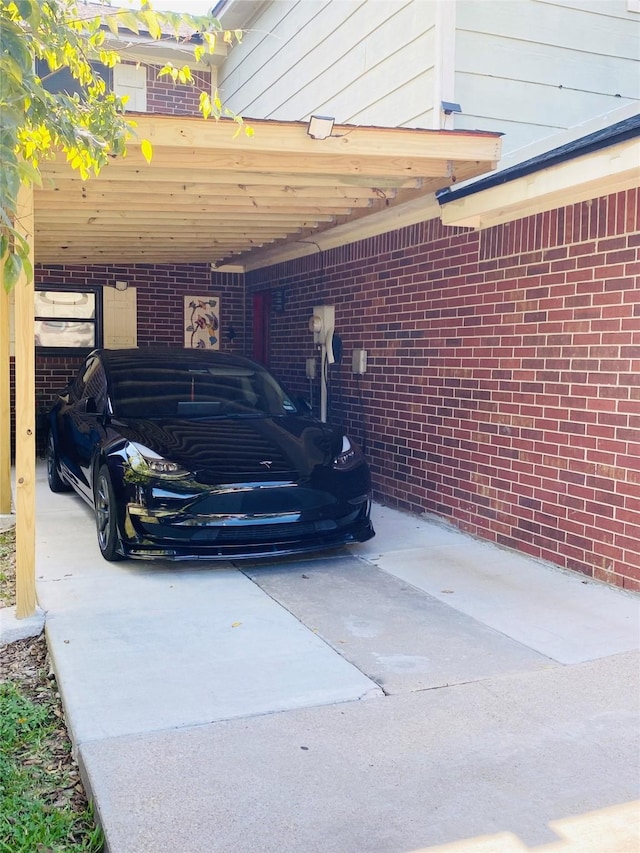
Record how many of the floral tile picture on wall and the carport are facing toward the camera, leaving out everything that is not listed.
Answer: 2

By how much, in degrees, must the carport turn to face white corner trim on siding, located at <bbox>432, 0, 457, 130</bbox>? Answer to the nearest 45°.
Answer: approximately 90° to its left

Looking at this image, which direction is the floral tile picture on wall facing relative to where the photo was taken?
toward the camera

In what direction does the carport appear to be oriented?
toward the camera

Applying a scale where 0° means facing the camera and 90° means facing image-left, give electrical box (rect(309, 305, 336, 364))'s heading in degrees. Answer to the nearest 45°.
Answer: approximately 45°

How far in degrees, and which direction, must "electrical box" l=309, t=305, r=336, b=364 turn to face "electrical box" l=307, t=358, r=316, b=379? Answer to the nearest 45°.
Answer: approximately 135° to its right

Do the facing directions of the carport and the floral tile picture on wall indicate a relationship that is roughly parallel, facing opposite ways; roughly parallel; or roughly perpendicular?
roughly parallel

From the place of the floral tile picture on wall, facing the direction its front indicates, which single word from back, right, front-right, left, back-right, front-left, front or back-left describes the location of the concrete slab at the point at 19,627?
front

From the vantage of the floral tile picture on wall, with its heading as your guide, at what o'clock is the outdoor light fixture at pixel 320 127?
The outdoor light fixture is roughly at 12 o'clock from the floral tile picture on wall.
